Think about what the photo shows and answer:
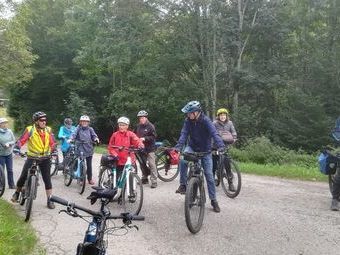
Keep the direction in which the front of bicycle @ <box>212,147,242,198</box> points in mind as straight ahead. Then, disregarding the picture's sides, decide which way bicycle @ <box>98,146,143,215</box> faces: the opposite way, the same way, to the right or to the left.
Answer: the same way

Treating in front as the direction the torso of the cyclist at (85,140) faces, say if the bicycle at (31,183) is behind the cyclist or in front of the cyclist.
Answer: in front

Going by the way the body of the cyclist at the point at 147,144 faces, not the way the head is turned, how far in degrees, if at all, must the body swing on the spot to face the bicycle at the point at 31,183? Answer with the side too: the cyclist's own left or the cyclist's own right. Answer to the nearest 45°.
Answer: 0° — they already face it

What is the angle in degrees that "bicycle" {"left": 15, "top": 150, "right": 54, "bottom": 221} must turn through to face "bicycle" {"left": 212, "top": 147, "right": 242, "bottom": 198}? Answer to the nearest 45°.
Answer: approximately 90° to its left

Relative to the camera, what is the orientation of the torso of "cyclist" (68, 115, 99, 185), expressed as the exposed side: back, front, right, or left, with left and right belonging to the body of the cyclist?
front

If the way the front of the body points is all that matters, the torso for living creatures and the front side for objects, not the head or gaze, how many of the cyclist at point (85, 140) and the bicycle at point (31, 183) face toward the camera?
2

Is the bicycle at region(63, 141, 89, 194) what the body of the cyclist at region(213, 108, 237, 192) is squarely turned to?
no

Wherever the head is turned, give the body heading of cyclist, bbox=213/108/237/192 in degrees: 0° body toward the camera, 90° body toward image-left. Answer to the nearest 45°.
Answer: approximately 0°

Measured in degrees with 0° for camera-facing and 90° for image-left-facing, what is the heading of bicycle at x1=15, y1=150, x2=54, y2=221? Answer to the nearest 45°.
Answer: approximately 0°

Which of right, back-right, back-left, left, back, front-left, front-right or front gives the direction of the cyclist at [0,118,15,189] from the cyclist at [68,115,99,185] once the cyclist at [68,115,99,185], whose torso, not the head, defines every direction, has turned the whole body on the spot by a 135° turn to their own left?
back-left

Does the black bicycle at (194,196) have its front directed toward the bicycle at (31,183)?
no

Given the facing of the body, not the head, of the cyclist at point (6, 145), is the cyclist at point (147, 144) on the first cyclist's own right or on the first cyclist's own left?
on the first cyclist's own left

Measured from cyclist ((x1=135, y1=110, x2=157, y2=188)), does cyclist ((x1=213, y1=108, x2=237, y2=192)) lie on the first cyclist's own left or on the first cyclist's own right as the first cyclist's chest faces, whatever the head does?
on the first cyclist's own left

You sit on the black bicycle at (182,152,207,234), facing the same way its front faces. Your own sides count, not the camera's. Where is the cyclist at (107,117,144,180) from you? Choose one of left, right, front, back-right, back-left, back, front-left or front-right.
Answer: back-right
